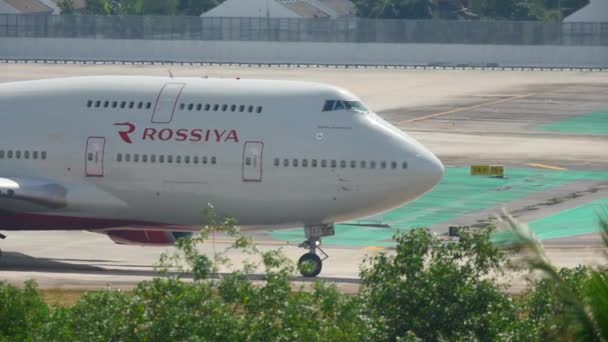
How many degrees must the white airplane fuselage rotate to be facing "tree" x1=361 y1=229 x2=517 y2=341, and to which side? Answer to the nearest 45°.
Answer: approximately 90° to its right

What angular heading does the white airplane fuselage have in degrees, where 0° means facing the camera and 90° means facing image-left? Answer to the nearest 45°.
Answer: approximately 270°
